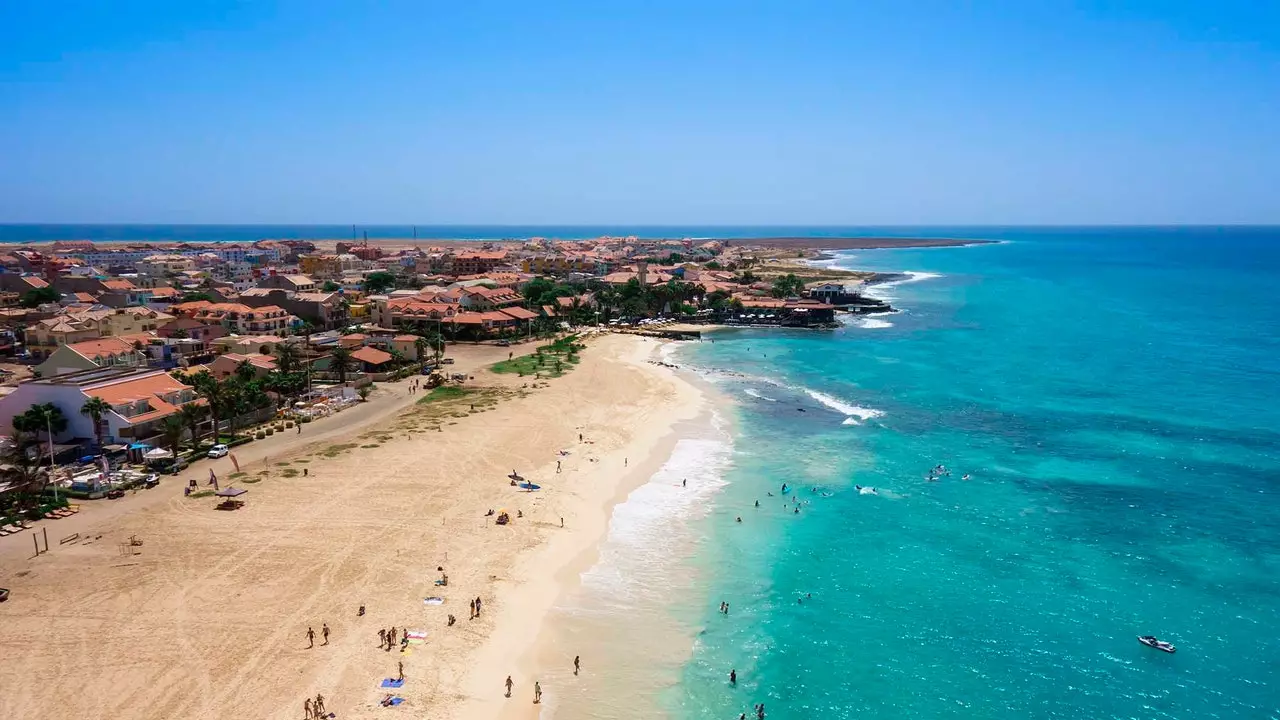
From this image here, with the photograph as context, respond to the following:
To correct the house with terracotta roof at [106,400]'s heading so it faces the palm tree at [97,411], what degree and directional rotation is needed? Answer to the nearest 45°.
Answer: approximately 45° to its right

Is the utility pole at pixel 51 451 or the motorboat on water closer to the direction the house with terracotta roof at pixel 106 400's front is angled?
the motorboat on water

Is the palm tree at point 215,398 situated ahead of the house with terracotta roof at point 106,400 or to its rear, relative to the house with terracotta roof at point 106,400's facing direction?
ahead

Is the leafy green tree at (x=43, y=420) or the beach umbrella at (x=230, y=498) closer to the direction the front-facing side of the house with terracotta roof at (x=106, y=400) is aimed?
the beach umbrella

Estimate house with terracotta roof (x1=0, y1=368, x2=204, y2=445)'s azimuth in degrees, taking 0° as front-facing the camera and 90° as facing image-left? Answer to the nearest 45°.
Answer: approximately 315°

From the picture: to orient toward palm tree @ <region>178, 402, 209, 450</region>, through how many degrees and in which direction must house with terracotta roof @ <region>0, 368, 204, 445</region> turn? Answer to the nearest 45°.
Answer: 0° — it already faces it

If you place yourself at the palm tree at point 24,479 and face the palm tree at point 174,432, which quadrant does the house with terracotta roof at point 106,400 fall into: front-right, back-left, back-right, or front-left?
front-left

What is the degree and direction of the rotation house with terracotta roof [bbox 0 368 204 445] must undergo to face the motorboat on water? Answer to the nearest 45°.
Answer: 0° — it already faces it
